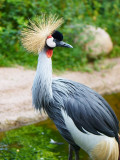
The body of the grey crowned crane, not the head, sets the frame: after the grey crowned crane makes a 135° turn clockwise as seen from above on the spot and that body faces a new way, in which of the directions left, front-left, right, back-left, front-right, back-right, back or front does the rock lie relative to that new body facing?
front-left

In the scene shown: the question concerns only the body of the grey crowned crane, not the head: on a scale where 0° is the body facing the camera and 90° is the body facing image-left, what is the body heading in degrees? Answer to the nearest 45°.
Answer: approximately 90°
